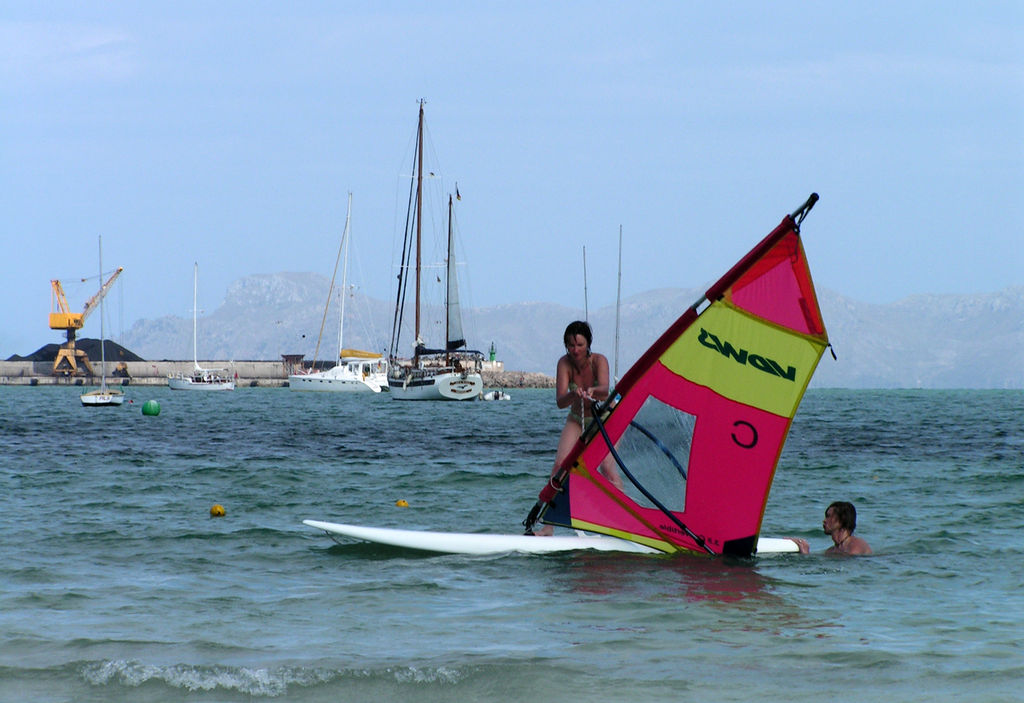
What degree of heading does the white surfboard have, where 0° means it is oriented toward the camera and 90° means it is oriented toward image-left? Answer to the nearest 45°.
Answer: approximately 90°

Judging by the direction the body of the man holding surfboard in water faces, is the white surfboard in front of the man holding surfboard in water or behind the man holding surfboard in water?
in front

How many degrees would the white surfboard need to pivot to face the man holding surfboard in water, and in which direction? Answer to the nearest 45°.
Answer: approximately 180°

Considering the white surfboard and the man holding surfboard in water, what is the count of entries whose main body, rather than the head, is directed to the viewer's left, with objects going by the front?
2

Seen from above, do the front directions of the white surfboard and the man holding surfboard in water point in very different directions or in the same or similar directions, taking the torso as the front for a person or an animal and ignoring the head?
same or similar directions

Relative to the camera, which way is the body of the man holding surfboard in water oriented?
to the viewer's left
